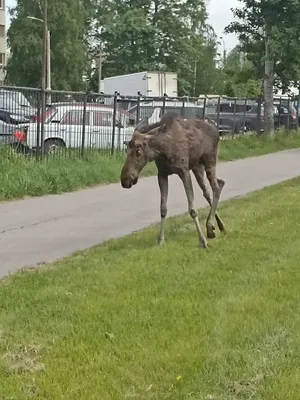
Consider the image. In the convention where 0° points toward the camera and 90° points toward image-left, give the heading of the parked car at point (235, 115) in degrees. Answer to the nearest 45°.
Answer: approximately 90°

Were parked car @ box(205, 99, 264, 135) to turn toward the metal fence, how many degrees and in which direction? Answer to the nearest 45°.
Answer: approximately 90° to its left

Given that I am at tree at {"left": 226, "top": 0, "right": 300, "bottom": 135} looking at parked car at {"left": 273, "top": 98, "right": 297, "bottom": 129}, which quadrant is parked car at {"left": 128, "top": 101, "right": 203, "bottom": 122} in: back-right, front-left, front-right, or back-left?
back-left

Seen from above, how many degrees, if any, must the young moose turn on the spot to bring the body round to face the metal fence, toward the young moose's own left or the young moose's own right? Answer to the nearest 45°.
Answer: approximately 135° to the young moose's own right

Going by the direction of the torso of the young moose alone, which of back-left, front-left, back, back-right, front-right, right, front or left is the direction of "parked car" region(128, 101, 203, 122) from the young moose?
back-right

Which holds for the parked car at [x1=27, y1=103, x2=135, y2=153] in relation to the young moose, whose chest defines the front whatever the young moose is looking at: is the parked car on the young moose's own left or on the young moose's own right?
on the young moose's own right

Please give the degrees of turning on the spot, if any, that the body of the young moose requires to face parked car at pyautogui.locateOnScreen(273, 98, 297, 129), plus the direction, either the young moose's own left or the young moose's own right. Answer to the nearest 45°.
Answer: approximately 135° to the young moose's own right
